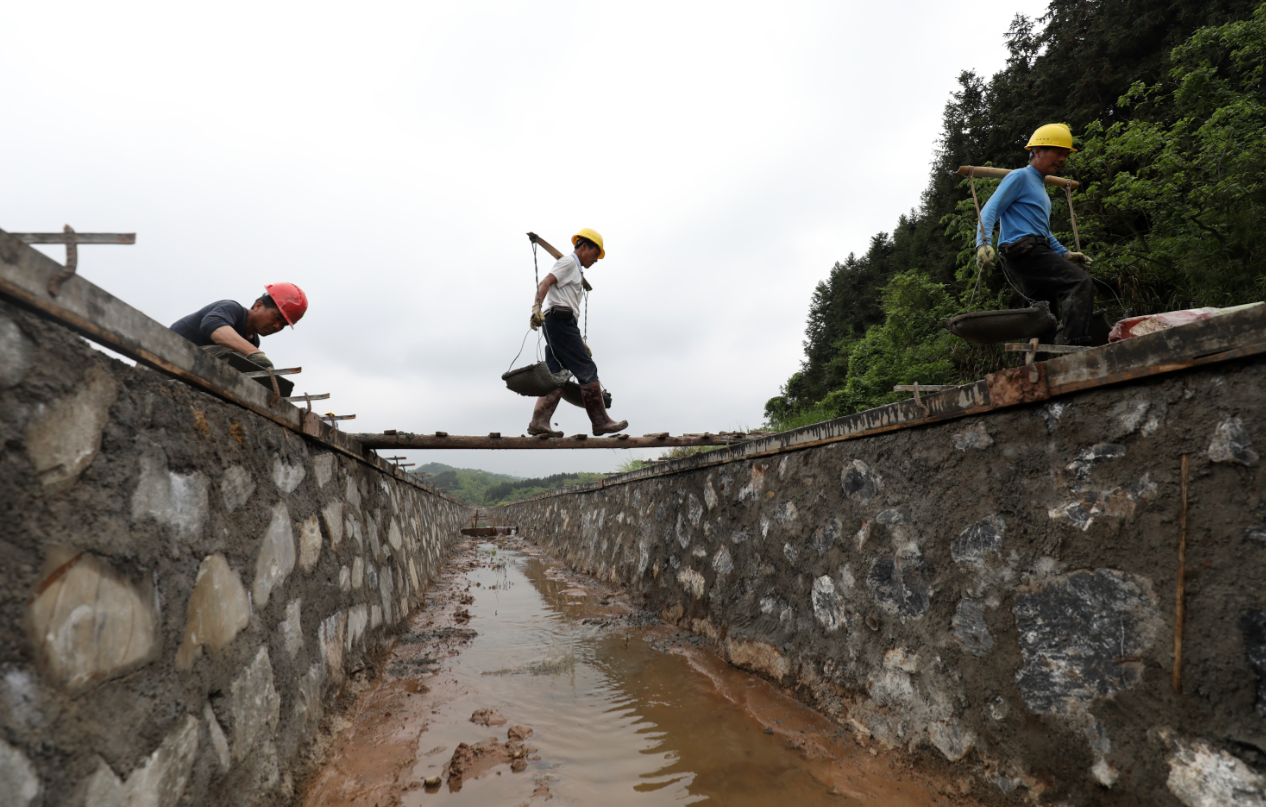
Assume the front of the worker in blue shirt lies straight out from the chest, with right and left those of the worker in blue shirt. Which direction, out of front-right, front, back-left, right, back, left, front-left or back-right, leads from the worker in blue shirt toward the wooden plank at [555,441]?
back

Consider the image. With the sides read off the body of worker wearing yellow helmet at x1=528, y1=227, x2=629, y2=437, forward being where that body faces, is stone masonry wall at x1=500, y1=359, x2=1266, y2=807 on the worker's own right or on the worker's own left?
on the worker's own right

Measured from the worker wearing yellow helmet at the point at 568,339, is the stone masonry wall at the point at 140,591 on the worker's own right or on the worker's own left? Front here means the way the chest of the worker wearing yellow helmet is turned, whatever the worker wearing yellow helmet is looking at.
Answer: on the worker's own right

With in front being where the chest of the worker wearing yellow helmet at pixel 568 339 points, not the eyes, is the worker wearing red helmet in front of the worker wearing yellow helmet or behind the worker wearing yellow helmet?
behind

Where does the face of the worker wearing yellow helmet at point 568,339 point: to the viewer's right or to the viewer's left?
to the viewer's right

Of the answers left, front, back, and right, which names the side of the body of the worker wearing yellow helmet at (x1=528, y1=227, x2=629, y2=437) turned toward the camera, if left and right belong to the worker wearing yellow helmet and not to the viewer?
right

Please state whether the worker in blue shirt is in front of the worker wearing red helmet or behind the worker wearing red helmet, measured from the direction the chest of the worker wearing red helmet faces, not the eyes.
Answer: in front

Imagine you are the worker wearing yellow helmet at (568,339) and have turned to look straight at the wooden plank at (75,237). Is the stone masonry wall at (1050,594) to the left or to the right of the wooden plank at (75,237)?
left

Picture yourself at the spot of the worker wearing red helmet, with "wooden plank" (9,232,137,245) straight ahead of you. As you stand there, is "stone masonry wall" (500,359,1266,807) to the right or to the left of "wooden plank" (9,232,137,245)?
left

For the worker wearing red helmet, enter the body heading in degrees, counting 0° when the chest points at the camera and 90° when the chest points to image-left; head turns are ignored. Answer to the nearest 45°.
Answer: approximately 270°

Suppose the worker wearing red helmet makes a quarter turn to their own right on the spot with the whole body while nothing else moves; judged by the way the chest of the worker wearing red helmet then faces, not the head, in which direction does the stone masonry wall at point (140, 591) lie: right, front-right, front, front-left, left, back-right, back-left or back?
front

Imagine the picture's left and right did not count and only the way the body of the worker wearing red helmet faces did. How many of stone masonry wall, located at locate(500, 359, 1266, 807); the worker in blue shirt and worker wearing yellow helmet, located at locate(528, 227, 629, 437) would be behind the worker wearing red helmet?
0
